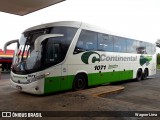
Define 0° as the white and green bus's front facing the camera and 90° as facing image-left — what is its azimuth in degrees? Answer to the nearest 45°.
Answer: approximately 45°
